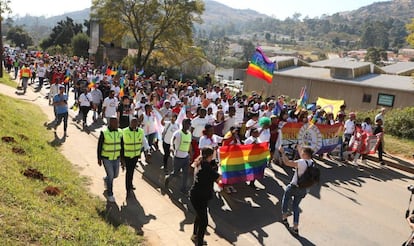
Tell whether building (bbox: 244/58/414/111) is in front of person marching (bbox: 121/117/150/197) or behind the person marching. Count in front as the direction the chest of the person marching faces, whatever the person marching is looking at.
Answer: behind

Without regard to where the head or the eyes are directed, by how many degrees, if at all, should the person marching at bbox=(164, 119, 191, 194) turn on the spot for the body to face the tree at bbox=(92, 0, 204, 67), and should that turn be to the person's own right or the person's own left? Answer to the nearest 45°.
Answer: approximately 135° to the person's own left

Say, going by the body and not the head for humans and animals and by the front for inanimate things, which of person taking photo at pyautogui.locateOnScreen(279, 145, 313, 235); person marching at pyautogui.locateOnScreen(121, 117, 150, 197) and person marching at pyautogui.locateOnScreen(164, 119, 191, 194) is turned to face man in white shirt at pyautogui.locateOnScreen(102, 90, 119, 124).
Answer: person taking photo at pyautogui.locateOnScreen(279, 145, 313, 235)

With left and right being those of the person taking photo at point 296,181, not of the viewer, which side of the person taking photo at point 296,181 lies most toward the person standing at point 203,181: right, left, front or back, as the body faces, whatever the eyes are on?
left

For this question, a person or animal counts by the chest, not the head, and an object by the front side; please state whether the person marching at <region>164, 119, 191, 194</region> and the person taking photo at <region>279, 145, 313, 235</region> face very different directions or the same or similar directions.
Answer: very different directions

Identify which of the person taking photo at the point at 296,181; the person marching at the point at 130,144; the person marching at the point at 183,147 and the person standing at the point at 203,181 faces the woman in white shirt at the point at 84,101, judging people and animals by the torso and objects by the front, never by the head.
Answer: the person taking photo at the point at 296,181

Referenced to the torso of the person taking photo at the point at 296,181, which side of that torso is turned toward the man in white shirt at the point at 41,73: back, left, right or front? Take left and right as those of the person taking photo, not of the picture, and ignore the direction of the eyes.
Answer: front

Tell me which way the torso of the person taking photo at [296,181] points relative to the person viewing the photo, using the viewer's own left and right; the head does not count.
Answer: facing away from the viewer and to the left of the viewer

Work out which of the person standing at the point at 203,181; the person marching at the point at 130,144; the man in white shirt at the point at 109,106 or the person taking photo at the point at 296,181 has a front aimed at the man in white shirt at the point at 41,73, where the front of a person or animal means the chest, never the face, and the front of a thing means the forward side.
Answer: the person taking photo at the point at 296,181

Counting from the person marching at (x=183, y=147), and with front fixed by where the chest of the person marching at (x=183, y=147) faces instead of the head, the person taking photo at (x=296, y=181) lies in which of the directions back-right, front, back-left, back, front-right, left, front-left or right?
front

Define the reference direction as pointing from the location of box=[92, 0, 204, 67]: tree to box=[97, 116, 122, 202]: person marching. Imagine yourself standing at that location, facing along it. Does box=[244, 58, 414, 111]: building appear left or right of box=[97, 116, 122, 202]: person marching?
left

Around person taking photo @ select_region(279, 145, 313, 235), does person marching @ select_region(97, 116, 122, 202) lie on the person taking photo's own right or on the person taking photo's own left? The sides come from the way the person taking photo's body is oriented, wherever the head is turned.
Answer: on the person taking photo's own left

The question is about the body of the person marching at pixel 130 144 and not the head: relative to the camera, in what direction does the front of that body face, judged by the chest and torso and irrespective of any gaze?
toward the camera
